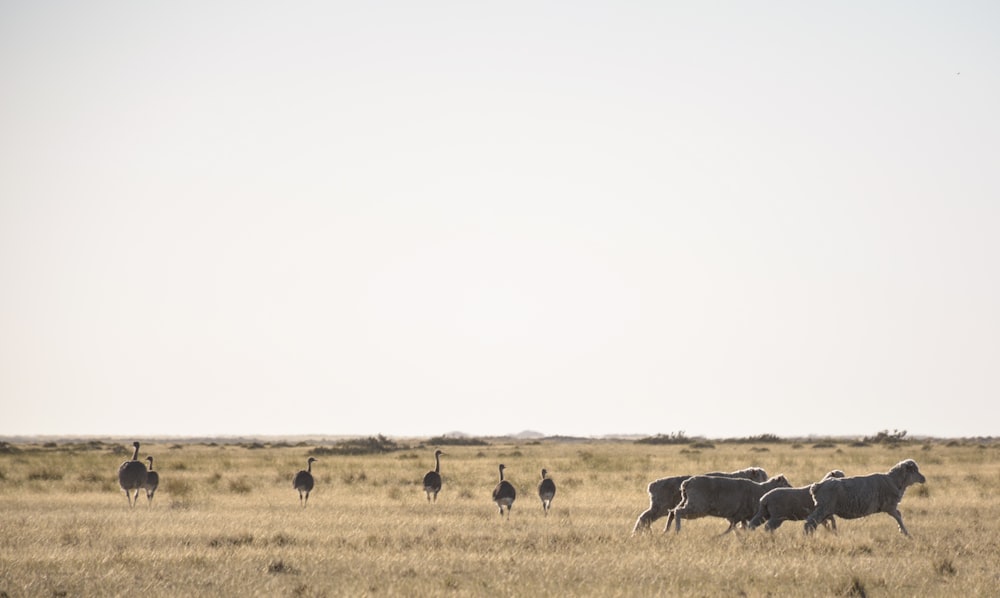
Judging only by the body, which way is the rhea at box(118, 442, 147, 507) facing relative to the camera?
away from the camera

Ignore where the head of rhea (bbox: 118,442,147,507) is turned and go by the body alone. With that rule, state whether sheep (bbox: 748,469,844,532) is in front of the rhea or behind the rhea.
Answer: behind

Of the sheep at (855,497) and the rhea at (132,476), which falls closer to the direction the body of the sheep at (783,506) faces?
the sheep

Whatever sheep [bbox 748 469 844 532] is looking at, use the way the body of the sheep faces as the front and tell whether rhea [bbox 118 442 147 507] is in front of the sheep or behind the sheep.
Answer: behind

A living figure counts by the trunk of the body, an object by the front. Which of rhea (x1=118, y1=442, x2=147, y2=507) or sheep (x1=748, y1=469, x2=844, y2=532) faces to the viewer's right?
the sheep

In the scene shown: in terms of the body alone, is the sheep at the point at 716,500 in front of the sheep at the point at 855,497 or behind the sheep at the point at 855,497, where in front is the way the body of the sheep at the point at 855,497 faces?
behind

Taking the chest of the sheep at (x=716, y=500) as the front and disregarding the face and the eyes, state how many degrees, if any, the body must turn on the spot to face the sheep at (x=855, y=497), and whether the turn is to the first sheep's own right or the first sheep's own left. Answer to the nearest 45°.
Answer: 0° — it already faces it

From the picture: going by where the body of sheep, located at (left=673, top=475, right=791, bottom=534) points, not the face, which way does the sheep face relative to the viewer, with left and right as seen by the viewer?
facing to the right of the viewer

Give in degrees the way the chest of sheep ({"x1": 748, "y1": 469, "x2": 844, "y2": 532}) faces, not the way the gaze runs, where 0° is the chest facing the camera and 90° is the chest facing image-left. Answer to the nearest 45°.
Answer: approximately 270°

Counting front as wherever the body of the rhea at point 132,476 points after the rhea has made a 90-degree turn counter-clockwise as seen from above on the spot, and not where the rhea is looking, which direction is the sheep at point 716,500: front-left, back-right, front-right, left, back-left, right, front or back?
back-left

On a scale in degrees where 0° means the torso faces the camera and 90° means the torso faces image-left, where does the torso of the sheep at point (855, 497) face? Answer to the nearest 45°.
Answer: approximately 270°
